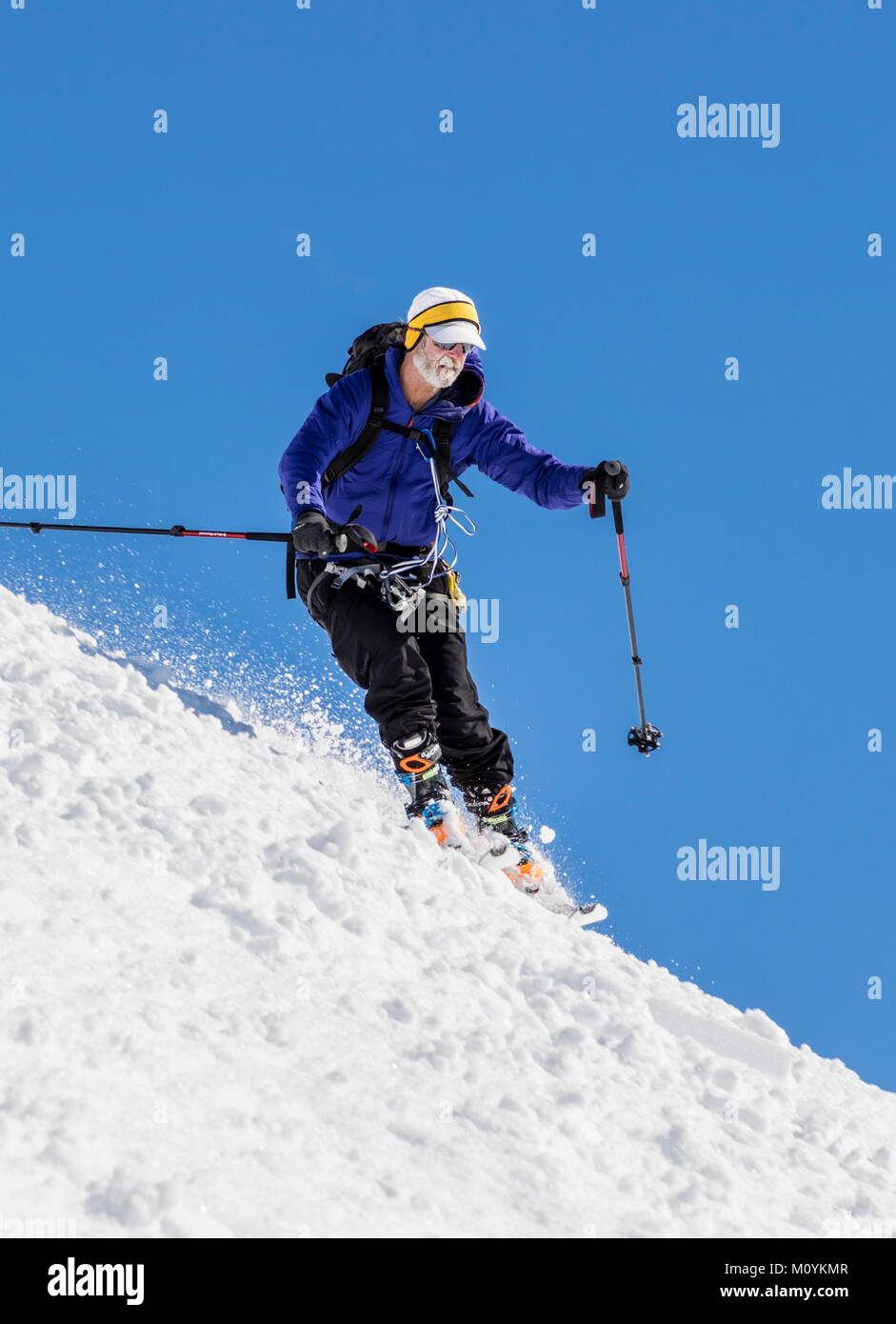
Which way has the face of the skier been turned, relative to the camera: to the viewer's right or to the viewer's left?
to the viewer's right

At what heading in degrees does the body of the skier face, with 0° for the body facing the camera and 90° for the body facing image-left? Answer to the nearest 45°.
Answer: approximately 315°
